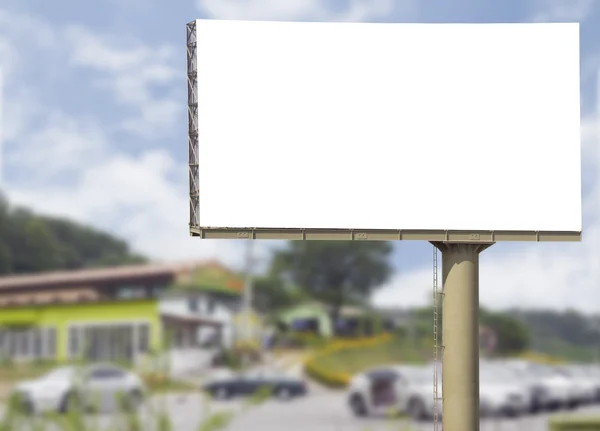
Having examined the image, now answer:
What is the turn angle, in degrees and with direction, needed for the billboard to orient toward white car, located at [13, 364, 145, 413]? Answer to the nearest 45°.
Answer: approximately 135° to its right

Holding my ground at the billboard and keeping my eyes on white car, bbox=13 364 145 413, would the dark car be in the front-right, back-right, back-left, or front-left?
front-right

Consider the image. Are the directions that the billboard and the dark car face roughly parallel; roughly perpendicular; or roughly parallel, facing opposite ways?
roughly perpendicular

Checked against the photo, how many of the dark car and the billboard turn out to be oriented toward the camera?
1

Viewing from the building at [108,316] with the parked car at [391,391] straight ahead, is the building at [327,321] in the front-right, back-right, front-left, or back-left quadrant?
front-left

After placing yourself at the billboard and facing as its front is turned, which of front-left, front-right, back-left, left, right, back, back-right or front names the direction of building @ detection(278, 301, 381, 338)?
back

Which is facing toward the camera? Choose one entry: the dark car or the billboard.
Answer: the billboard

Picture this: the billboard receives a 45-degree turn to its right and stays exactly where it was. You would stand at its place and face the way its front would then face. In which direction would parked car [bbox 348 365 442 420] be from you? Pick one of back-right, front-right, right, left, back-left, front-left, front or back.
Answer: back-right

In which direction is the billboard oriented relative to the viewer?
toward the camera

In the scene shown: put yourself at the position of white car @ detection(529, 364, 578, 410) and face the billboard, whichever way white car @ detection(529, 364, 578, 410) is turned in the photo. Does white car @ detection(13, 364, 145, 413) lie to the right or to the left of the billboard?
right

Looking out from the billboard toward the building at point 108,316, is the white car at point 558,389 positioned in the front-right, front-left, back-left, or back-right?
front-right

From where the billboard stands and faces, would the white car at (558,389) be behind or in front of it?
behind

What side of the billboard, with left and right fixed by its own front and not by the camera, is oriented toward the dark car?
back
